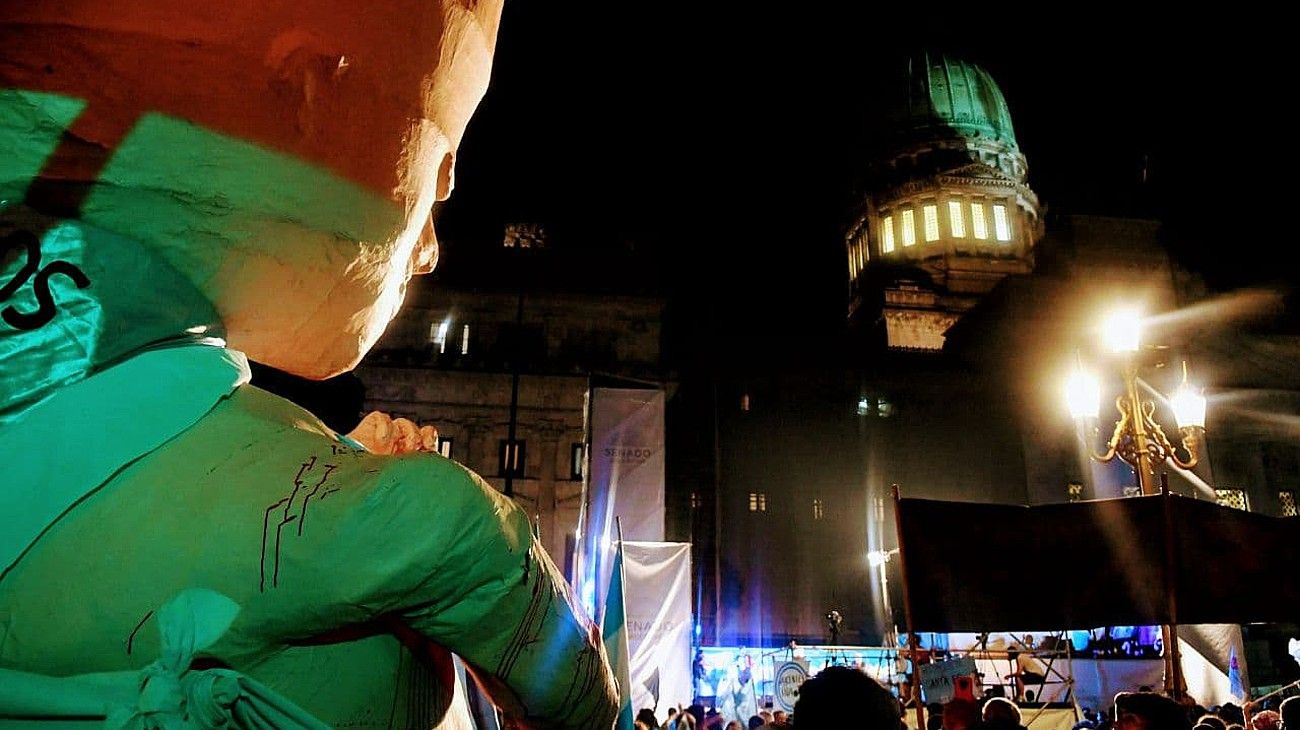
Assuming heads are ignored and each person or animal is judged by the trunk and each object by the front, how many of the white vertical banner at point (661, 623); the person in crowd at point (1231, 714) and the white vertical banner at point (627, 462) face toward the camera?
2

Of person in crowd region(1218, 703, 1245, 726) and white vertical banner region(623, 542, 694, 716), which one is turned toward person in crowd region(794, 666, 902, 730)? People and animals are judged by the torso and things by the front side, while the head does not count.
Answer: the white vertical banner

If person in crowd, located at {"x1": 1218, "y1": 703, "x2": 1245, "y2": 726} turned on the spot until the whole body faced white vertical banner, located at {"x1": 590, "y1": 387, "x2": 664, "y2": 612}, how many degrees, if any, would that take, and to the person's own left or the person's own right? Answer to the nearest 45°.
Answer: approximately 90° to the person's own left

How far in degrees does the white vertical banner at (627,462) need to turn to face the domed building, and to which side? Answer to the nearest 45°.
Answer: approximately 135° to its left

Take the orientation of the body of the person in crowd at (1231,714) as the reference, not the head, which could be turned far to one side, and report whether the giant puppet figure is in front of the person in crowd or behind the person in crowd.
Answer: behind

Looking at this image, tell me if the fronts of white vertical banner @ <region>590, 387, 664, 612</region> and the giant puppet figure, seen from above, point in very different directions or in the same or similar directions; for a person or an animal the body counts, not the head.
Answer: very different directions

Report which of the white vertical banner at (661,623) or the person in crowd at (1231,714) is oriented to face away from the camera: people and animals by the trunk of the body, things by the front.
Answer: the person in crowd

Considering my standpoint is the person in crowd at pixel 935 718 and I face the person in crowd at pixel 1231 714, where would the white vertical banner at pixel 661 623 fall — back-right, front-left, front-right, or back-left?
back-left

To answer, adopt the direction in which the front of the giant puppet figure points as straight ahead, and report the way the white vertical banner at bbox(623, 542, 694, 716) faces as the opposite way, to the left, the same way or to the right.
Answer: the opposite way

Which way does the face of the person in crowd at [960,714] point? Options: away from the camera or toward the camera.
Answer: away from the camera

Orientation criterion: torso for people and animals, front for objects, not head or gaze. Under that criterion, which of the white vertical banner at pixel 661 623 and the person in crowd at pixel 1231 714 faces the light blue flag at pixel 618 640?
the white vertical banner

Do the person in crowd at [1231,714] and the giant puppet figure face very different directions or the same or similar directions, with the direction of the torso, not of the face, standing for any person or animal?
same or similar directions

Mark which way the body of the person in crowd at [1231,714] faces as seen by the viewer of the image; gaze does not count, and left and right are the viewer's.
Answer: facing away from the viewer

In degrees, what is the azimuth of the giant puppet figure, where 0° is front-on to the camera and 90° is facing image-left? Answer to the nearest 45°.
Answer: approximately 225°

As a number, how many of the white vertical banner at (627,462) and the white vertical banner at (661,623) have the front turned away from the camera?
0

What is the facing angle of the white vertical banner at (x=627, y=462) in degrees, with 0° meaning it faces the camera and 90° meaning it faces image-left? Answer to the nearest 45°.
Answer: approximately 0°

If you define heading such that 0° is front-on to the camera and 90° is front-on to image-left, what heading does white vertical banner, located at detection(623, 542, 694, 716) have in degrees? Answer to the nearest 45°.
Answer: approximately 0°
